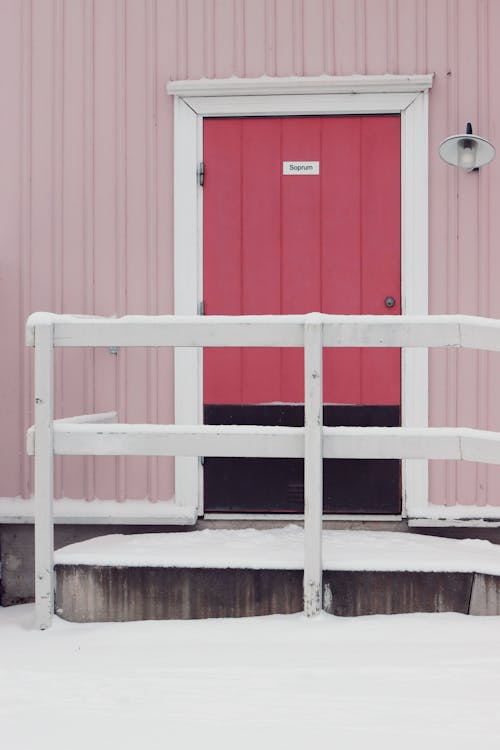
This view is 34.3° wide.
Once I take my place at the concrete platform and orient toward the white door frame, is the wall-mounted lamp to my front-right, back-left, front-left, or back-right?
front-right

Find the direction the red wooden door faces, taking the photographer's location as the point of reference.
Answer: facing the viewer

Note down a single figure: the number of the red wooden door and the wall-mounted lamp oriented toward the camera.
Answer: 2

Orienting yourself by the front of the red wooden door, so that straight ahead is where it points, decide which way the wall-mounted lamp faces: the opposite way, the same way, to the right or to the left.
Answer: the same way

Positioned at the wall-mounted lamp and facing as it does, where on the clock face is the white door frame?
The white door frame is roughly at 3 o'clock from the wall-mounted lamp.

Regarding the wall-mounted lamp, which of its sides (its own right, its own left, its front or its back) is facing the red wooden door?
right

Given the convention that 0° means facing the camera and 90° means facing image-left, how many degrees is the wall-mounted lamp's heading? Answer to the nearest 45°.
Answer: approximately 0°

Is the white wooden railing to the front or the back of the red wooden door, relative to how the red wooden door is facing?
to the front

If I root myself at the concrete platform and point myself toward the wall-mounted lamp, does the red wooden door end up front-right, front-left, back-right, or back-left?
front-left

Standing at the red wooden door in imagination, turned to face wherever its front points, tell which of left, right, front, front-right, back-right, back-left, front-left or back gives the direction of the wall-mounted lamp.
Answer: left
